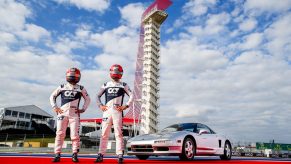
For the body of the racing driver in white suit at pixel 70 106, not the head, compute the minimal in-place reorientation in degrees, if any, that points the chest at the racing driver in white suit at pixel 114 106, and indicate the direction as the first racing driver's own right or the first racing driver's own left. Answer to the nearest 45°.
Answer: approximately 90° to the first racing driver's own left

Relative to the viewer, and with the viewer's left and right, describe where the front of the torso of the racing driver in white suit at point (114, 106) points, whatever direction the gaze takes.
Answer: facing the viewer

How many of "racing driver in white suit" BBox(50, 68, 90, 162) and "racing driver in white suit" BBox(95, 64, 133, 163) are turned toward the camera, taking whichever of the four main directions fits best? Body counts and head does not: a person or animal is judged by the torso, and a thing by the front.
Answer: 2

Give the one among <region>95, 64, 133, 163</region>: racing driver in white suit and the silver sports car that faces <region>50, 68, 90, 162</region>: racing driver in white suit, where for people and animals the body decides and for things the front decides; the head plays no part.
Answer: the silver sports car

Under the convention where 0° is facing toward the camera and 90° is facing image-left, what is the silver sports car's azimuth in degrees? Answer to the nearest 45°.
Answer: approximately 45°

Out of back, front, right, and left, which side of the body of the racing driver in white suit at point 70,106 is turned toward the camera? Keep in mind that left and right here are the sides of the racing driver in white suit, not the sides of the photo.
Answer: front

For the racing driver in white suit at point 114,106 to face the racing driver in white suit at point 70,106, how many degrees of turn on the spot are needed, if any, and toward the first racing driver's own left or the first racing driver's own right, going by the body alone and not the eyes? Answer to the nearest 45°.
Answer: approximately 90° to the first racing driver's own right

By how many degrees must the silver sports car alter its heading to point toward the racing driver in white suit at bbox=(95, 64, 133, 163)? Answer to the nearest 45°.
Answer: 0° — it already faces them

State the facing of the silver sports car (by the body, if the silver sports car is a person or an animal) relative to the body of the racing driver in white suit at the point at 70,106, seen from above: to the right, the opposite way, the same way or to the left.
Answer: to the right

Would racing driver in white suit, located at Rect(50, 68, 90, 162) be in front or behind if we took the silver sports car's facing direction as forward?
in front

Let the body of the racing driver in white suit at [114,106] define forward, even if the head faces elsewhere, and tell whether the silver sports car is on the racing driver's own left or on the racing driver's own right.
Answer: on the racing driver's own left

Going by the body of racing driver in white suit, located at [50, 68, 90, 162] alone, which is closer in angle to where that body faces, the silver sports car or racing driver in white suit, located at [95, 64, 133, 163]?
the racing driver in white suit

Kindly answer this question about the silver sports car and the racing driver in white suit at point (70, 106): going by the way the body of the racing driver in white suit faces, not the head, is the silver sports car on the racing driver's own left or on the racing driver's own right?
on the racing driver's own left
